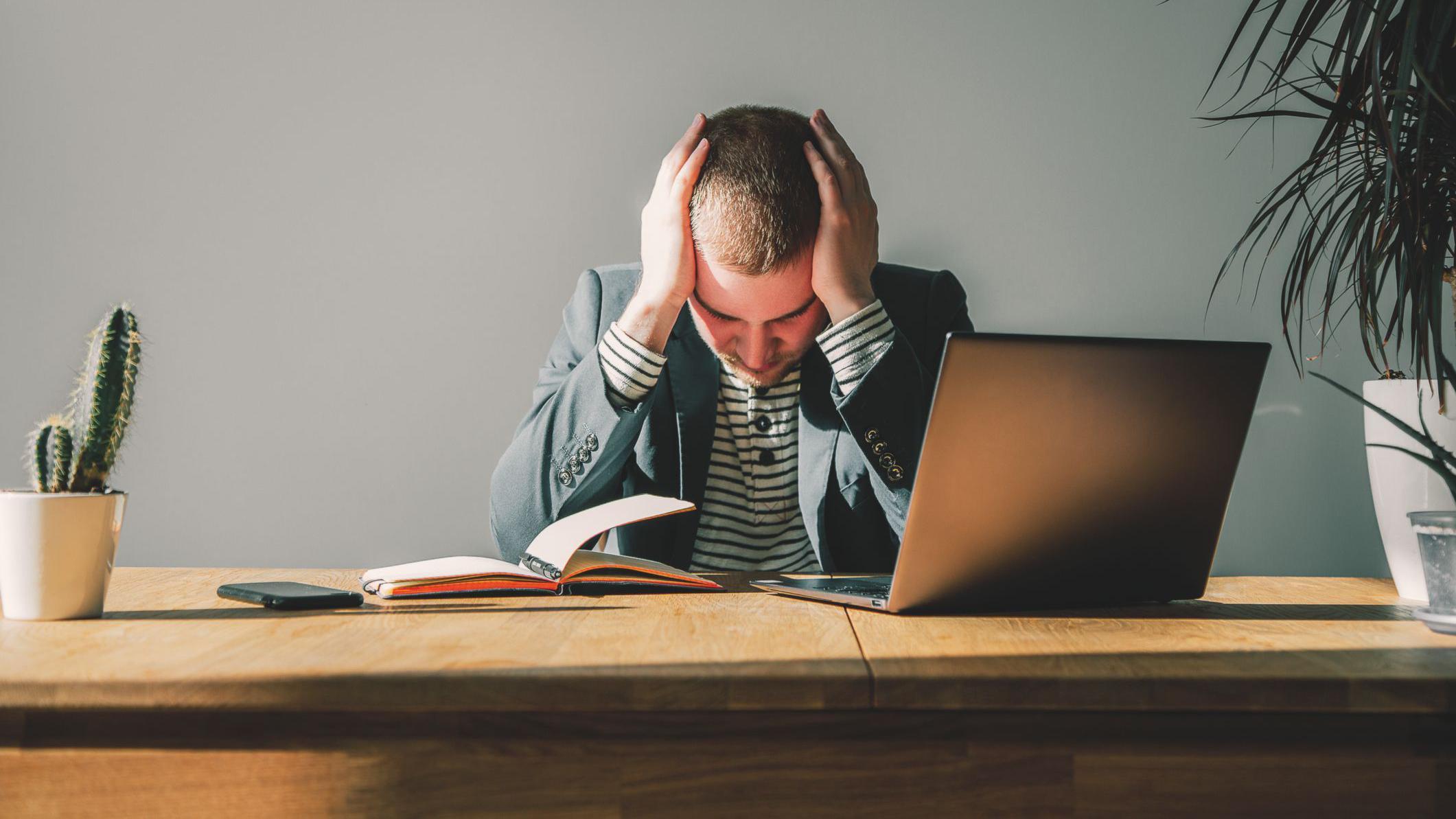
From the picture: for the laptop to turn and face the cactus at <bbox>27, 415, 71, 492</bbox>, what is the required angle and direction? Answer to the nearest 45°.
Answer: approximately 45° to its left

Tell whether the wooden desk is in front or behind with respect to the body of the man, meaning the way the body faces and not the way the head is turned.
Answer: in front

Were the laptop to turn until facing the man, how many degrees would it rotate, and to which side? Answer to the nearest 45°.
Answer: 0° — it already faces them

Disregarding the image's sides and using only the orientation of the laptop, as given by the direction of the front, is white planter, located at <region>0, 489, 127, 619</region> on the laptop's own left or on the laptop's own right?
on the laptop's own left

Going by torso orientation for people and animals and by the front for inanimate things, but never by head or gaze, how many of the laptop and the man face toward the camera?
1

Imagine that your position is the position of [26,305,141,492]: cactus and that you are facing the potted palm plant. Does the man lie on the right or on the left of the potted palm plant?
left

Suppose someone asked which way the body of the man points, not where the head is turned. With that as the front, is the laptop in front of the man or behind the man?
in front

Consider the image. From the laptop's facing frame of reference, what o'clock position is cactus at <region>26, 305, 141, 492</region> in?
The cactus is roughly at 10 o'clock from the laptop.

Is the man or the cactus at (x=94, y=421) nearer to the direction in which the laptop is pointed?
the man

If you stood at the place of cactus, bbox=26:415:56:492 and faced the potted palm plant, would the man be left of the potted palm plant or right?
left

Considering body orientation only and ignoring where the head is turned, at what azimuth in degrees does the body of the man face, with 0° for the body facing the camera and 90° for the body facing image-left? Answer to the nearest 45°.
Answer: approximately 0°

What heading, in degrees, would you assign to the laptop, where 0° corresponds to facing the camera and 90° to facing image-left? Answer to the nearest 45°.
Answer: approximately 135°

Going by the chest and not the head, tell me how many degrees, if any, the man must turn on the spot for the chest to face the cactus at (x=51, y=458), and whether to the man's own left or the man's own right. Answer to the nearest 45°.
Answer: approximately 45° to the man's own right
